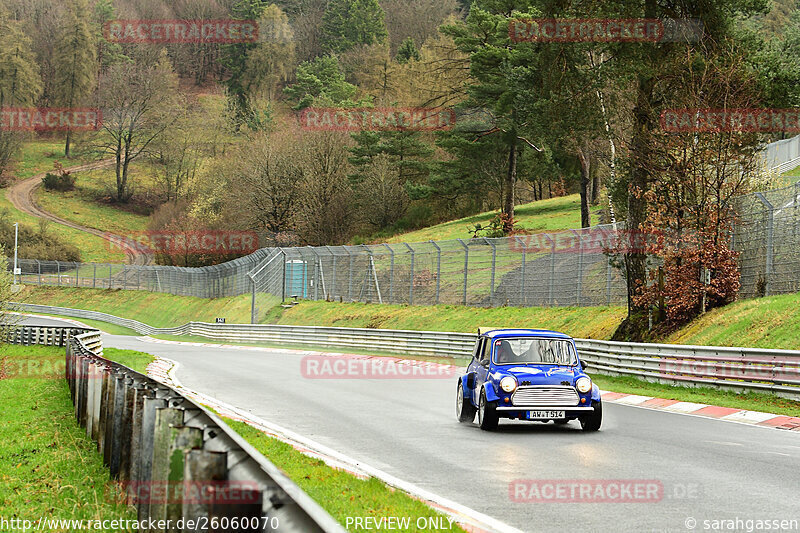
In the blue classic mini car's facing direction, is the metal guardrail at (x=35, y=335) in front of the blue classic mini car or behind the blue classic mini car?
behind

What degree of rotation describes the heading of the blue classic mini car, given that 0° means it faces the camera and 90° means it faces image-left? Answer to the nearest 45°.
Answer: approximately 0°

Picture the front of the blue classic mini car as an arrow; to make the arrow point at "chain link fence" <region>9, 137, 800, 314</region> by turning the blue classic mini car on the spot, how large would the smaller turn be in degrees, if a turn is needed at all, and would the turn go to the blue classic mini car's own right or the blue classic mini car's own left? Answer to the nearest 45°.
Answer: approximately 180°

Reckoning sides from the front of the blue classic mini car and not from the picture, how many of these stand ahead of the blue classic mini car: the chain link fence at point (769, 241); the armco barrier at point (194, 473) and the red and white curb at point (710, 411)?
1

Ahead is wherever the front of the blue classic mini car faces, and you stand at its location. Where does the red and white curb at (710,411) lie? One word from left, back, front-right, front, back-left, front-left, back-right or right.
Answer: back-left

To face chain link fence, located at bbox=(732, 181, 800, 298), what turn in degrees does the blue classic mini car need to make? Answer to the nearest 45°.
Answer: approximately 135° to its left

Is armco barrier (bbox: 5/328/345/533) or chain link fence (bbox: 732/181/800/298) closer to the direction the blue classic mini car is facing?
the armco barrier

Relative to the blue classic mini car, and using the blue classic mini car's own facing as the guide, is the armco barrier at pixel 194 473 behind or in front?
in front

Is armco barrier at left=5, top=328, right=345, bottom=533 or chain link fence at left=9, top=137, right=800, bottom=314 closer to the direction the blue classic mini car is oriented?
the armco barrier
